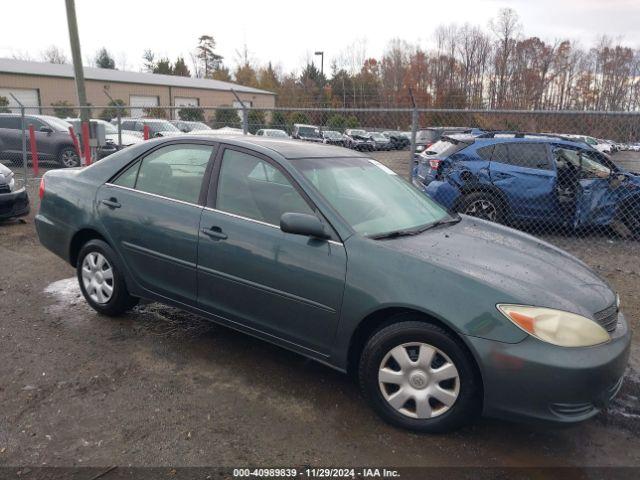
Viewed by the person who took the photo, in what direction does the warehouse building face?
facing the viewer and to the right of the viewer

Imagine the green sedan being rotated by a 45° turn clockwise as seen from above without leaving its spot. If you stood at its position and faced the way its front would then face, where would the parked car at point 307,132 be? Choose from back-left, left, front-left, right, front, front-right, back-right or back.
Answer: back

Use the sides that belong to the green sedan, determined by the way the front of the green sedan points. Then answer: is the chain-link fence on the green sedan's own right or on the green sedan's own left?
on the green sedan's own left

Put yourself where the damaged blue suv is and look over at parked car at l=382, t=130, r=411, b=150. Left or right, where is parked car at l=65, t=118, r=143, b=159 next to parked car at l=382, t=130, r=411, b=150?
left

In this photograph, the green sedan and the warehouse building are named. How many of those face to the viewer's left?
0

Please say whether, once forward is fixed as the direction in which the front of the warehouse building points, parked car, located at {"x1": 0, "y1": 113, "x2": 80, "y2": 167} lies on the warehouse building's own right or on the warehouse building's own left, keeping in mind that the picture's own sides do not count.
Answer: on the warehouse building's own right

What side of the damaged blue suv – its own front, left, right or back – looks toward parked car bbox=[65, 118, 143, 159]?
back

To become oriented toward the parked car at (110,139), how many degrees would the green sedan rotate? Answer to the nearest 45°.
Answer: approximately 180°

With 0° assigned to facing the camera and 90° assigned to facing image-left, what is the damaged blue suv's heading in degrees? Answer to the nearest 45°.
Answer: approximately 270°

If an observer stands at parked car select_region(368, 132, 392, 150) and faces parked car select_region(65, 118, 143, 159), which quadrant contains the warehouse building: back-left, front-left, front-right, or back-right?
front-right

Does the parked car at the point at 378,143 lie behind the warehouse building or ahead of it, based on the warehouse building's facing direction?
ahead

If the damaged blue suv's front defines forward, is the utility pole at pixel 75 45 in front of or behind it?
behind
